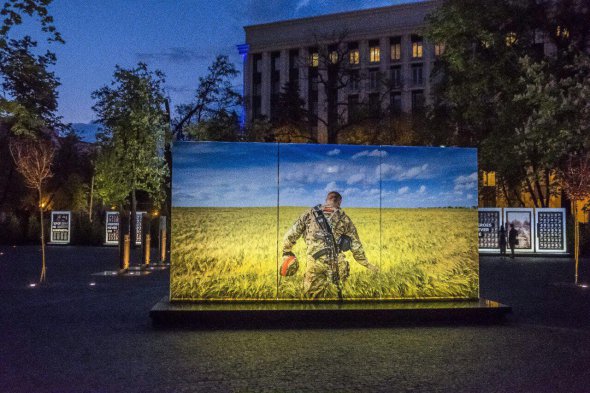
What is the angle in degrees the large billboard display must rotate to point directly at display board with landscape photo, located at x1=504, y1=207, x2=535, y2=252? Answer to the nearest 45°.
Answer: approximately 135° to its left

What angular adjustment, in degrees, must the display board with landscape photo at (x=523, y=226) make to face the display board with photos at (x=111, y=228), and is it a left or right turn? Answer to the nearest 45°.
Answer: approximately 90° to its right

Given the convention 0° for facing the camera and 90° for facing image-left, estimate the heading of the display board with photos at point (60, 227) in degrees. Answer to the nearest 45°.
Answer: approximately 0°

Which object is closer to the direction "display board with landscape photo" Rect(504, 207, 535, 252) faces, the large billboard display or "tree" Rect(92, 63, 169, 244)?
the large billboard display

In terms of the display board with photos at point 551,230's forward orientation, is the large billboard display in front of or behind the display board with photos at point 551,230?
in front

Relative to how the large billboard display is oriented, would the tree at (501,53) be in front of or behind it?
behind

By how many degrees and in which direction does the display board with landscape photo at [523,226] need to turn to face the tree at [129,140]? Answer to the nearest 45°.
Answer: approximately 45° to its right
